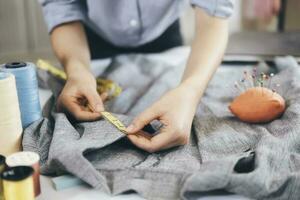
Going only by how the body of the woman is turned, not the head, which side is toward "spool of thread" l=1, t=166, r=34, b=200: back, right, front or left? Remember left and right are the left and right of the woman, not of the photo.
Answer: front

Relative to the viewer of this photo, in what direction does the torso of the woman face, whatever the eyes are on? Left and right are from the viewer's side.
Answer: facing the viewer
